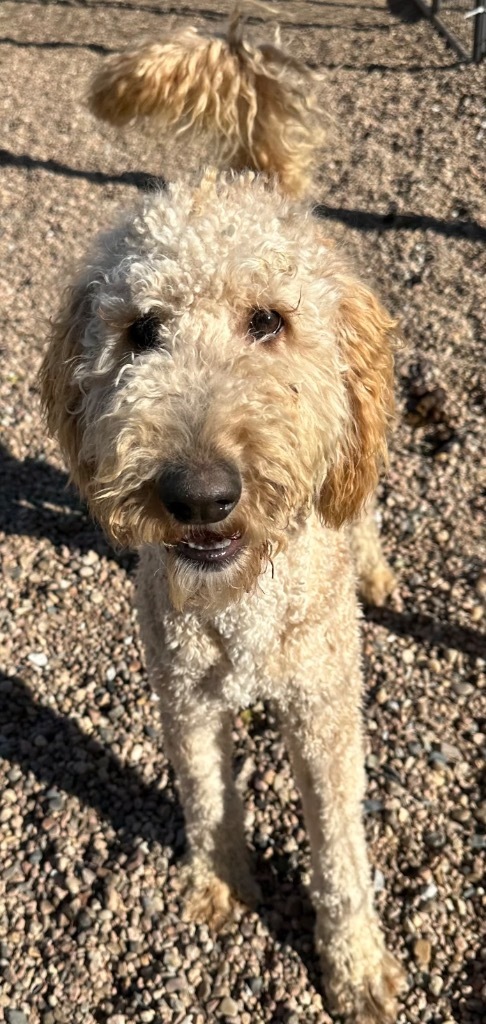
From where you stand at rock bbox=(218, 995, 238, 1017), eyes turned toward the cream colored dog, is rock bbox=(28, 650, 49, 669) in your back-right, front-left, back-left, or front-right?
front-left

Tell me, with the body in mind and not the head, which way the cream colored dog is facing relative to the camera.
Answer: toward the camera

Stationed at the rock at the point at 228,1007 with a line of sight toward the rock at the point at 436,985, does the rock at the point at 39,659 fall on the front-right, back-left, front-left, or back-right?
back-left
